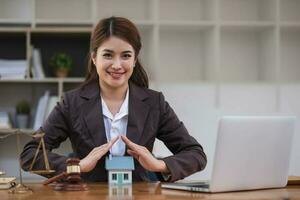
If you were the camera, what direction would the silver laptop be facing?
facing away from the viewer and to the left of the viewer

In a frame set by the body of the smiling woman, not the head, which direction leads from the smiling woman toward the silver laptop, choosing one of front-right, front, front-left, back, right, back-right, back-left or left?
front-left

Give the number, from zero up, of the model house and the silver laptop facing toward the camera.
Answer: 1

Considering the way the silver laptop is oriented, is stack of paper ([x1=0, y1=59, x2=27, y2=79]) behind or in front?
in front

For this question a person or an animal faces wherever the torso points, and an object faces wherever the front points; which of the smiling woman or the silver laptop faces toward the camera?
the smiling woman

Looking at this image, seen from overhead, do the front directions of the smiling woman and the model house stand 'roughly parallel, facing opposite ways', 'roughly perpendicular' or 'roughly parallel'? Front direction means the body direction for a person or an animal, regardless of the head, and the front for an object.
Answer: roughly parallel

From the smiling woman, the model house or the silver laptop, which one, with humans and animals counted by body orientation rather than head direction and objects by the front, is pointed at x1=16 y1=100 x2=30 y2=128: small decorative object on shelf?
the silver laptop

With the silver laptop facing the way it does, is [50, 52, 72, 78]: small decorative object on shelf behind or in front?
in front

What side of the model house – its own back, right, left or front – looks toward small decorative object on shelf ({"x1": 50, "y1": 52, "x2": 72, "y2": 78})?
back

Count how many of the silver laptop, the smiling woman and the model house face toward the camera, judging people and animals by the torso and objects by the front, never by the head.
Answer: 2

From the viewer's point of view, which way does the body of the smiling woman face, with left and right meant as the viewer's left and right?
facing the viewer

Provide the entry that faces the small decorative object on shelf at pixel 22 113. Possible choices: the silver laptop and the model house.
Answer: the silver laptop

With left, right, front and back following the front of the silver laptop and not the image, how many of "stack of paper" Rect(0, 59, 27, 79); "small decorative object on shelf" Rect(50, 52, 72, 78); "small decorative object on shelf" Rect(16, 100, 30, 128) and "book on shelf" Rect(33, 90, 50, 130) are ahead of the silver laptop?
4

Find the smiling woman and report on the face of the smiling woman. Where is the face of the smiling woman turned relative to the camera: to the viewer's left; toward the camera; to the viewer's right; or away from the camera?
toward the camera

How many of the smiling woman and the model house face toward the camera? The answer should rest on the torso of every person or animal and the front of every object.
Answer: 2
